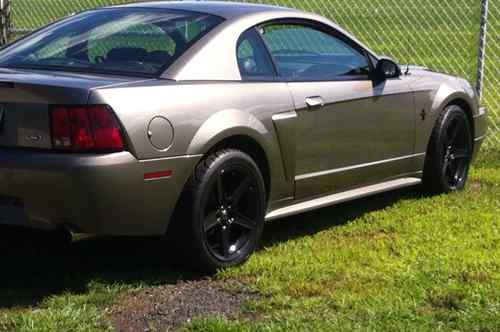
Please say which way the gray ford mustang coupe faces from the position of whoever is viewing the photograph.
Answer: facing away from the viewer and to the right of the viewer
